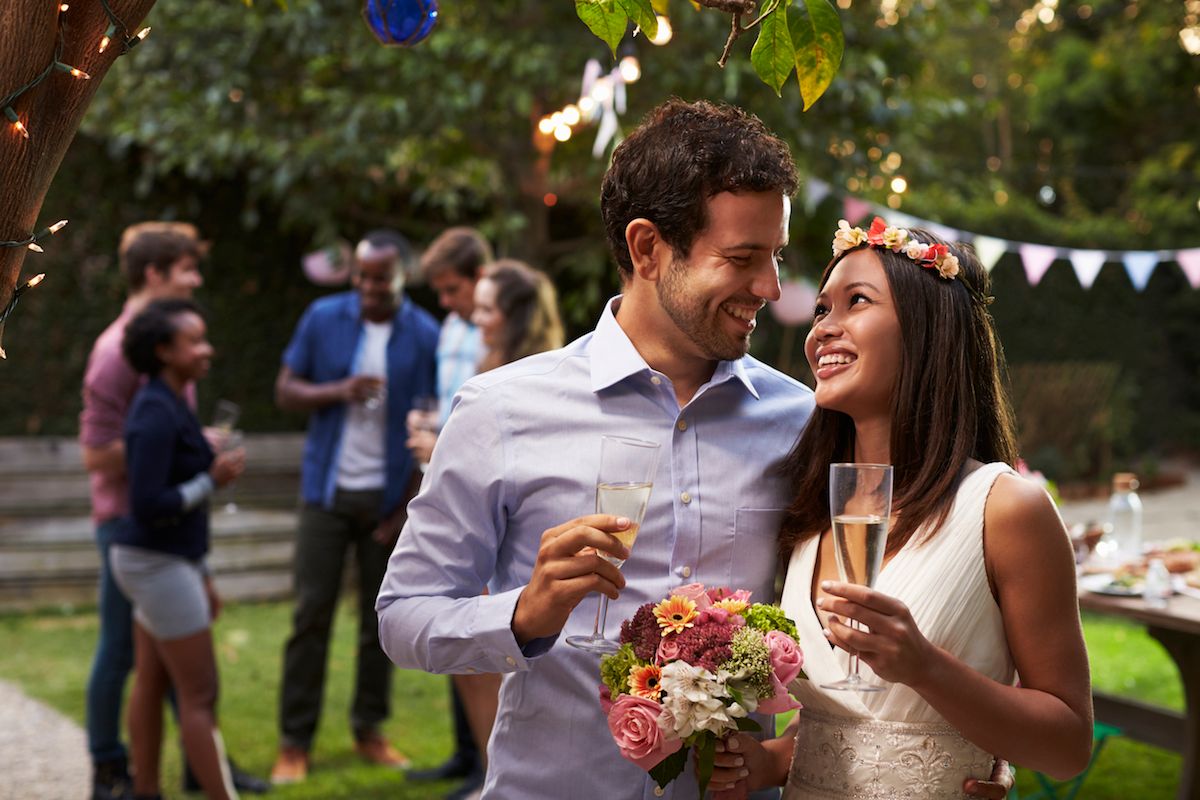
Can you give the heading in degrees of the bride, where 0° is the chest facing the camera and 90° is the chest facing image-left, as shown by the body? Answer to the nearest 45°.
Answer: approximately 45°

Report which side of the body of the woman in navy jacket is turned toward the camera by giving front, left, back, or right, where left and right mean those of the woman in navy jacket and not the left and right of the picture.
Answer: right

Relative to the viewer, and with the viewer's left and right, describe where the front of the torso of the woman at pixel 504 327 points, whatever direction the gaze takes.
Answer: facing to the left of the viewer

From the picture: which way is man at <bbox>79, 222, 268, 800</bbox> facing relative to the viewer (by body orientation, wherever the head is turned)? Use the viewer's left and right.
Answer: facing to the right of the viewer

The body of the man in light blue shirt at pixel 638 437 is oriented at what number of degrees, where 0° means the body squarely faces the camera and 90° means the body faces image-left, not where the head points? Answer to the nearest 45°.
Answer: approximately 315°

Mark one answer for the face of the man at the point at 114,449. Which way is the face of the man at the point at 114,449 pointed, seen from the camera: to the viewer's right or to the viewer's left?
to the viewer's right

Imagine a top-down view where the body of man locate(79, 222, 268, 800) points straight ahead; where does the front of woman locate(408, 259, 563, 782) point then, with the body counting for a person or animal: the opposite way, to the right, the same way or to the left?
the opposite way

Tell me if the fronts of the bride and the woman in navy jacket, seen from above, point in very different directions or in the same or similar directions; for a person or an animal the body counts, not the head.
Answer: very different directions

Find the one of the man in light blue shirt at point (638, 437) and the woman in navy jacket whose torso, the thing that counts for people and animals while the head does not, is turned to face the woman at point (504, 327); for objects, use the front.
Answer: the woman in navy jacket

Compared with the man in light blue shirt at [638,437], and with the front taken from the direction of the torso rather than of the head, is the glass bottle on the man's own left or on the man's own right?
on the man's own left
